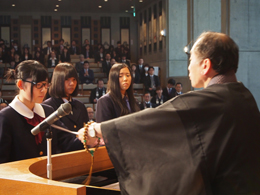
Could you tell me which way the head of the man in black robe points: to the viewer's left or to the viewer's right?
to the viewer's left

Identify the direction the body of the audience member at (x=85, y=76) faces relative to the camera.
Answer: toward the camera

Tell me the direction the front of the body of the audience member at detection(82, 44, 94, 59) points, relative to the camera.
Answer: toward the camera

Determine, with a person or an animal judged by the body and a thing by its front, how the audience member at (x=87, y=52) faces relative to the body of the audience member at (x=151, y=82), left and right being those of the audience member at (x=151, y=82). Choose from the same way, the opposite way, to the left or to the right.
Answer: the same way

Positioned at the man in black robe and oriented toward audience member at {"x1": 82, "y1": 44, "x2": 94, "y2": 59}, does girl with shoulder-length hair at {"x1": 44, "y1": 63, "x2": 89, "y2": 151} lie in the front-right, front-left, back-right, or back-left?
front-left

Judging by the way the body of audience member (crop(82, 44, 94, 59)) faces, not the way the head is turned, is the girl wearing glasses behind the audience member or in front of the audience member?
in front

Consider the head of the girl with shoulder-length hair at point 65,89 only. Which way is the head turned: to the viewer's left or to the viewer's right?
to the viewer's right

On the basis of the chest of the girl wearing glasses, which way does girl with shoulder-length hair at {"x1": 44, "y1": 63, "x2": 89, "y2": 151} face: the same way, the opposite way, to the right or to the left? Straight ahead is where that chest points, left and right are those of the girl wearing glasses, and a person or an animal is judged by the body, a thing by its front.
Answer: the same way

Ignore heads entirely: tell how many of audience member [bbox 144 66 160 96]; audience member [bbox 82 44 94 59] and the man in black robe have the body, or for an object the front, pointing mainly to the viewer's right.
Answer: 0

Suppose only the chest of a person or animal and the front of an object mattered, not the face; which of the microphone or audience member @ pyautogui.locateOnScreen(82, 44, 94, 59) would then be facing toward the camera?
the audience member

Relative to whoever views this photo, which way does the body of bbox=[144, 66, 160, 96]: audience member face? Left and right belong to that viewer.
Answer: facing the viewer

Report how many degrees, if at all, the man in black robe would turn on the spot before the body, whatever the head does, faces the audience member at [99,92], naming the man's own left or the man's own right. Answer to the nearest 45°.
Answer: approximately 45° to the man's own right

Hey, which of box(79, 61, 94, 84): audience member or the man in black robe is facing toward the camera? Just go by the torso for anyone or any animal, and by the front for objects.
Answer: the audience member

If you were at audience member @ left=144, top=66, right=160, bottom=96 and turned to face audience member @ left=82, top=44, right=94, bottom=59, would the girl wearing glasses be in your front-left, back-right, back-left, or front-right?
back-left

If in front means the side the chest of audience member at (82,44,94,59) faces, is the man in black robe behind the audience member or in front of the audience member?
in front
